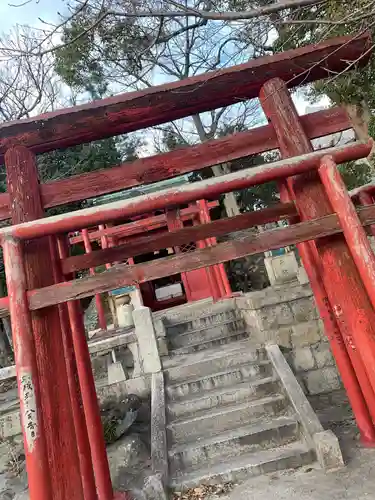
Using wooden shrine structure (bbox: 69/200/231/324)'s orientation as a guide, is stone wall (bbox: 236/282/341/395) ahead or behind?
ahead

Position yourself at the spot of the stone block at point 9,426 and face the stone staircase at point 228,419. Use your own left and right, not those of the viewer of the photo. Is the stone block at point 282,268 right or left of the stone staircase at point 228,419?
left

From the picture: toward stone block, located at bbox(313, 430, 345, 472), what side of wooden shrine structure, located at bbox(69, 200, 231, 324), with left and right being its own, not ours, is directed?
front

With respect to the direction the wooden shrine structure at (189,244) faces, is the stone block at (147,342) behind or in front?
in front

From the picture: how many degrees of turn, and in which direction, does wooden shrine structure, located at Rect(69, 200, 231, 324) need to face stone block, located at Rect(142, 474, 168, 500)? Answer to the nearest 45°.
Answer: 0° — it already faces it

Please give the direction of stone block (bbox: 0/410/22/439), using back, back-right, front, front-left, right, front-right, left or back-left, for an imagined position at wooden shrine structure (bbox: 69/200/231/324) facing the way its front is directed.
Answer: front-right

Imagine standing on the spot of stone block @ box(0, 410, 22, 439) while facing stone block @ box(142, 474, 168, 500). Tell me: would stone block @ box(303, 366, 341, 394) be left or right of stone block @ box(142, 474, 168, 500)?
left

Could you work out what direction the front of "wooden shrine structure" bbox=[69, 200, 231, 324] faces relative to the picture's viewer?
facing the viewer

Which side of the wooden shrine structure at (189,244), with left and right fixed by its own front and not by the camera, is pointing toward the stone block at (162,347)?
front

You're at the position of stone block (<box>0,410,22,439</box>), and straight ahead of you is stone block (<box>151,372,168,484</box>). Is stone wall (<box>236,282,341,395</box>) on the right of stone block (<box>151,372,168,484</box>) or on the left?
left

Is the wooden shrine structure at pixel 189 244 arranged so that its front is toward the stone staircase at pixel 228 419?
yes
